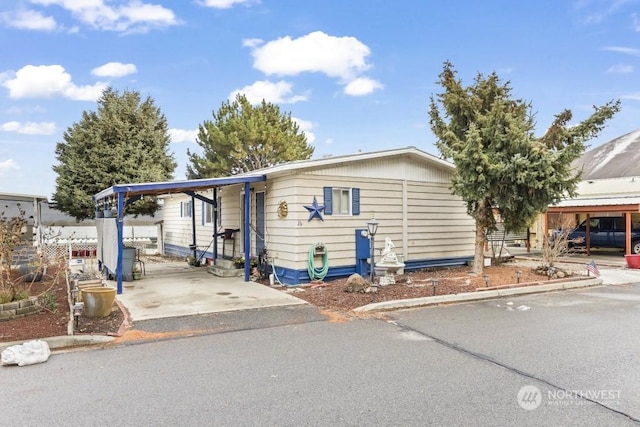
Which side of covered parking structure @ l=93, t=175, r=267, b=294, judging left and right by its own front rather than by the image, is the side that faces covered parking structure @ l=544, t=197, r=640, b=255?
left

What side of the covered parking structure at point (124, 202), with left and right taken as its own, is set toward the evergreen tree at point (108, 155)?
back

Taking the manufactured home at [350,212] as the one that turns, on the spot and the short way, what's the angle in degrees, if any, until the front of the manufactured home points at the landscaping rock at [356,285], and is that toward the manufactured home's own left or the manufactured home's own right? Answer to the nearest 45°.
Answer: approximately 45° to the manufactured home's own left

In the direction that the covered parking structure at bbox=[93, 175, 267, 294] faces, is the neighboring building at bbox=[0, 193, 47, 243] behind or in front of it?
behind

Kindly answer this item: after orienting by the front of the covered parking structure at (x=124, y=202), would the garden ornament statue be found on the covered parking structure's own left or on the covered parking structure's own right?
on the covered parking structure's own left

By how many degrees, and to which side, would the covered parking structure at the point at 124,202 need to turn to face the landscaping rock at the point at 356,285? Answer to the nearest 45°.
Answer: approximately 45° to its left

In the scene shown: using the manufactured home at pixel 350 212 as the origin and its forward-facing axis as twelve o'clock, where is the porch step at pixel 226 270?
The porch step is roughly at 2 o'clock from the manufactured home.

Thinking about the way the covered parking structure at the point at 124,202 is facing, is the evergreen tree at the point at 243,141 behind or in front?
behind

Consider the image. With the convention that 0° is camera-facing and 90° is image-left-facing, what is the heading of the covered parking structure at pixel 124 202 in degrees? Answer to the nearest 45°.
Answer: approximately 0°

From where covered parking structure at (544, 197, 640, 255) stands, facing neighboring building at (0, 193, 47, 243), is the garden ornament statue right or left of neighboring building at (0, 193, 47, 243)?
left

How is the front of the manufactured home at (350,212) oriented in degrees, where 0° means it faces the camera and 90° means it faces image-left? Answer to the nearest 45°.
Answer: approximately 45°

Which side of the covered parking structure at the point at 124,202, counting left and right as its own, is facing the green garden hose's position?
left
